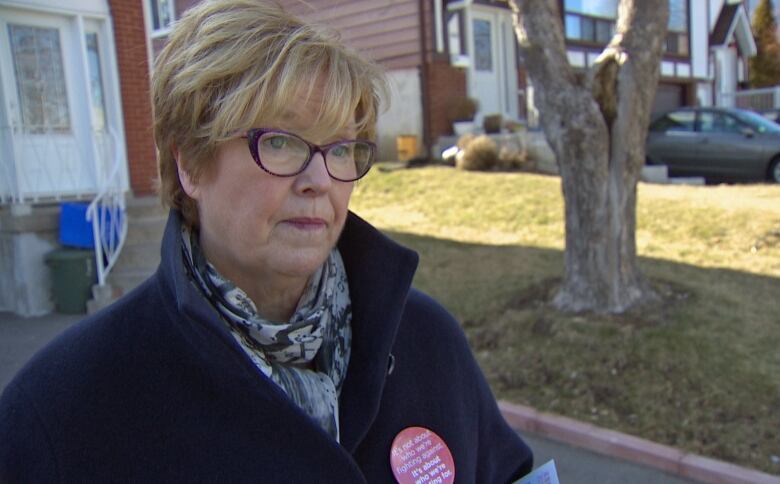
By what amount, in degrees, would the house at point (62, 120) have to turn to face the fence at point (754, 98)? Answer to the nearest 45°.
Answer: approximately 90° to its left

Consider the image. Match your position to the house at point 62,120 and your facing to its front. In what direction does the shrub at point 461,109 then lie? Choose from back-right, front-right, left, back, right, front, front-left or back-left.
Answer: left

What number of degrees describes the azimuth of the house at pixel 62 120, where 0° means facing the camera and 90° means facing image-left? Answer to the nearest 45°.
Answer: approximately 315°

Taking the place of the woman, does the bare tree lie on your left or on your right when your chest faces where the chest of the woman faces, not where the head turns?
on your left

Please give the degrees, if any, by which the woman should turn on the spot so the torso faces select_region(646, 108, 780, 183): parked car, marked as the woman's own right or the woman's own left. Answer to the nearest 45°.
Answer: approximately 90° to the woman's own left

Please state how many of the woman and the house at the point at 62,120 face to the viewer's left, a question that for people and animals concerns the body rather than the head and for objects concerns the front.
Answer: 0

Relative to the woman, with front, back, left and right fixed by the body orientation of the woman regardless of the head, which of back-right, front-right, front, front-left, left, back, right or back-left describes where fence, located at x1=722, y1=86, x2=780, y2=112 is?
left
